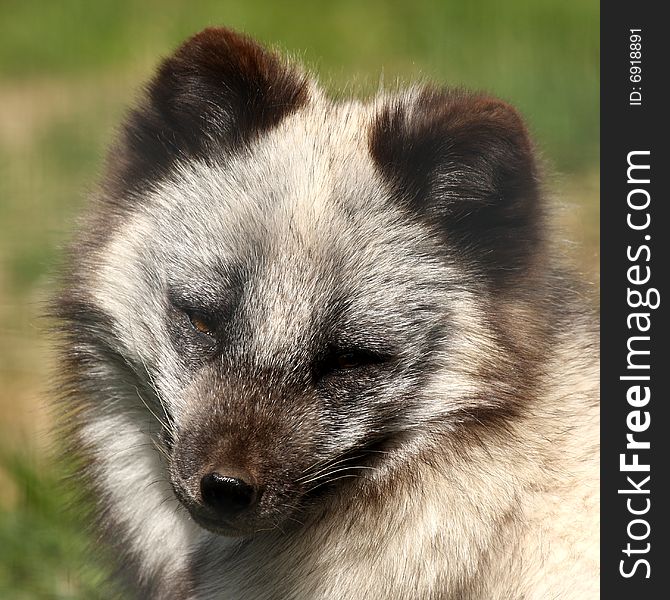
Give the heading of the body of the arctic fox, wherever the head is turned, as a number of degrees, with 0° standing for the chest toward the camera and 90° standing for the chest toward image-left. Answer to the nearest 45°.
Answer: approximately 45°
